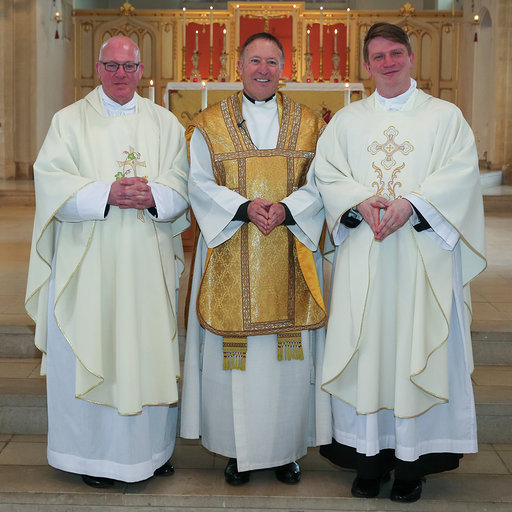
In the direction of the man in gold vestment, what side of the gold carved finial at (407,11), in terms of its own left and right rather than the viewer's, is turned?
front

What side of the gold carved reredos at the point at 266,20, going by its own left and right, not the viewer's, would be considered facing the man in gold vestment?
front

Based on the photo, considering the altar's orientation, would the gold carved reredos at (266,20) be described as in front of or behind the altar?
behind

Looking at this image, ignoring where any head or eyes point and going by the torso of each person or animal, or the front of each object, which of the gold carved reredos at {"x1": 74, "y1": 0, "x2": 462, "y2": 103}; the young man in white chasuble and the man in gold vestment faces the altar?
the gold carved reredos

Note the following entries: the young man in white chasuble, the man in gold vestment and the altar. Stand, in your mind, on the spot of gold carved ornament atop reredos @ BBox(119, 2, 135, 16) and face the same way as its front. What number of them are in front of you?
3

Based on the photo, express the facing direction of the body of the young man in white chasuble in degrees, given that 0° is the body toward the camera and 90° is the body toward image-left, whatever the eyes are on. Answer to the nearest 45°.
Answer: approximately 0°

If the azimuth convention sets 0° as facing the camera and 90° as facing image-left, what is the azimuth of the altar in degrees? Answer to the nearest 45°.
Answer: approximately 0°

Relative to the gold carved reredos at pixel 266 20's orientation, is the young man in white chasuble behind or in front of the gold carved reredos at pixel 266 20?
in front

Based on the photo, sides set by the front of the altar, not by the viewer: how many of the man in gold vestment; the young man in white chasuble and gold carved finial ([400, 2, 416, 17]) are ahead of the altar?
2
